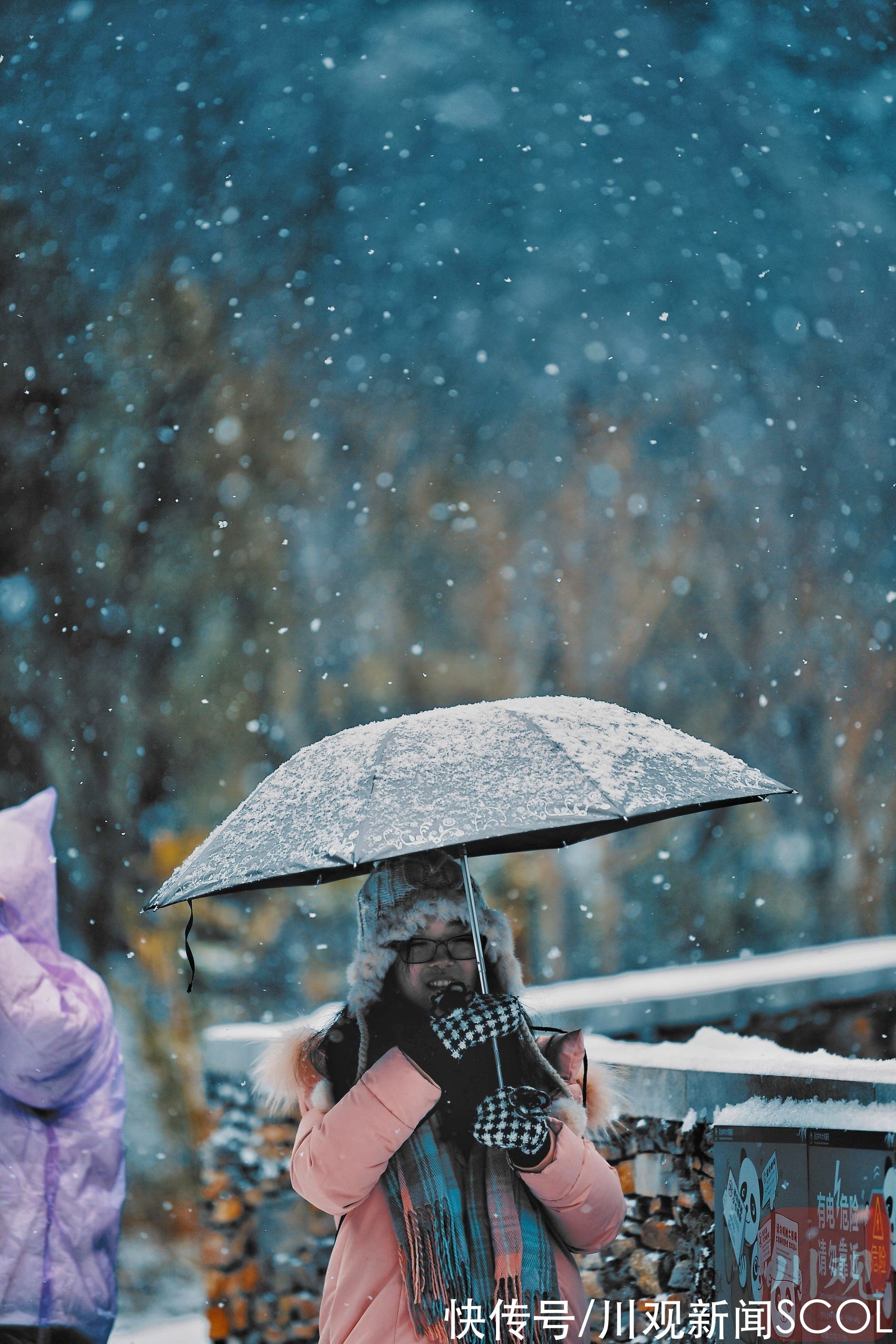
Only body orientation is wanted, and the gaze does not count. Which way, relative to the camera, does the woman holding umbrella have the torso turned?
toward the camera
